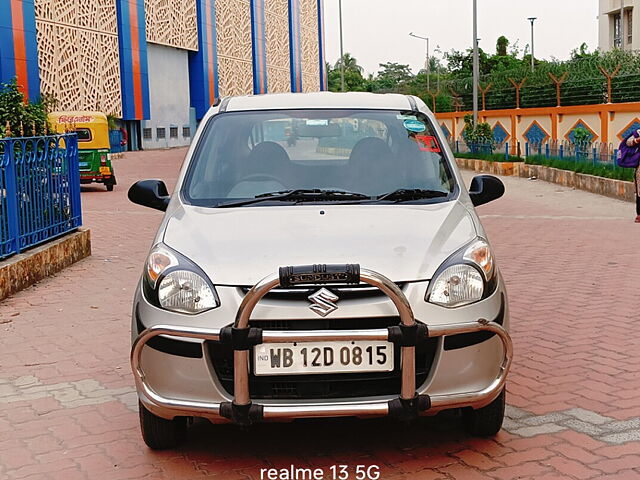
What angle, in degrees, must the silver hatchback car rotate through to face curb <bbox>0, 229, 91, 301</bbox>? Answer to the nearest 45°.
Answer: approximately 135° to its right

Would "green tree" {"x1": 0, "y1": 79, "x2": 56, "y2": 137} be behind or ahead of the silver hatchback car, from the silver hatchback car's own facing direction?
behind

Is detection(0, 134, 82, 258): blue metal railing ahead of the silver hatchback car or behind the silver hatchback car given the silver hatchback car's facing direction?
behind

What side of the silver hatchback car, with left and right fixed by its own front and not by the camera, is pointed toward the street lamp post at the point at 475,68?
back

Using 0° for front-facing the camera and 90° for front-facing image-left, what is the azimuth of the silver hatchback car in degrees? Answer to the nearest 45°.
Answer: approximately 0°

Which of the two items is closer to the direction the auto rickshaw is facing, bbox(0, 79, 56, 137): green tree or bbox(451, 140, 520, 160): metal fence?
the metal fence
